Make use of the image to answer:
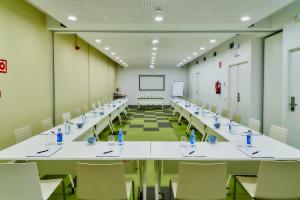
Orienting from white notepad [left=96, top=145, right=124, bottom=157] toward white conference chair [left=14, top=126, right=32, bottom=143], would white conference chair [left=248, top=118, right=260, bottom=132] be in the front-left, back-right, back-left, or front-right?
back-right

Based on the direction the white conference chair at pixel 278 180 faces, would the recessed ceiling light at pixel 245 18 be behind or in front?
in front

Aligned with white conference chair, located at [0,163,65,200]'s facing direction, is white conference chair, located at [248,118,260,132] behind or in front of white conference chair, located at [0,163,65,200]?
in front

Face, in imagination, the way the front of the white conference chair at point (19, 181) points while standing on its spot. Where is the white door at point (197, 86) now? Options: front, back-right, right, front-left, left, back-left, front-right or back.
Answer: front

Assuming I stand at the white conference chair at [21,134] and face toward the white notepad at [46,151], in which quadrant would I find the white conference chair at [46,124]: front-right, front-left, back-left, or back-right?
back-left

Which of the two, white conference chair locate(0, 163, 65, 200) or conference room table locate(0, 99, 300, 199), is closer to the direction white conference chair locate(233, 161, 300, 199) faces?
the conference room table

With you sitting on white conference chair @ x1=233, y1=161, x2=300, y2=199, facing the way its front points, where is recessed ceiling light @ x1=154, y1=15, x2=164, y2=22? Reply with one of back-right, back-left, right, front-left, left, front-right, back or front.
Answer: front

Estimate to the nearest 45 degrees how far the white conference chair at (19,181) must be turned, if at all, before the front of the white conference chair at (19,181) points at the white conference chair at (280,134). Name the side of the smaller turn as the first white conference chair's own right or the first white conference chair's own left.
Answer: approximately 45° to the first white conference chair's own right

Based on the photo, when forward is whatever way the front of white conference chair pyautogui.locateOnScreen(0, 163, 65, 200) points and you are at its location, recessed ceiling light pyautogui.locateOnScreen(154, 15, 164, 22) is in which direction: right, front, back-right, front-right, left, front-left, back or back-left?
front

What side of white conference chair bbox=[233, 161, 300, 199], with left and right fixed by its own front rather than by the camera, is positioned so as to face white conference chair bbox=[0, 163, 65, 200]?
left

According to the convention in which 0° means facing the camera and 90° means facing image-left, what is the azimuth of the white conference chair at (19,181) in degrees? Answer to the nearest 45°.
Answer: approximately 225°

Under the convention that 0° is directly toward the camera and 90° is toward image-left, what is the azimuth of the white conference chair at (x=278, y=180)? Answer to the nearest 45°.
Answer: approximately 135°

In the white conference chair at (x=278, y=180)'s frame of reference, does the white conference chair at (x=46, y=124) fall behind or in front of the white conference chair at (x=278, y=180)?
in front

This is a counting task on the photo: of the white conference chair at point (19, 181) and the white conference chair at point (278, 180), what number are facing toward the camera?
0

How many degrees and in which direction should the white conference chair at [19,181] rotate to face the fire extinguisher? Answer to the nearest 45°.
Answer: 0° — it already faces it

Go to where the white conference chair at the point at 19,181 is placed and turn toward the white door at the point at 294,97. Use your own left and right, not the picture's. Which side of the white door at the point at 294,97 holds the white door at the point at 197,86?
left
